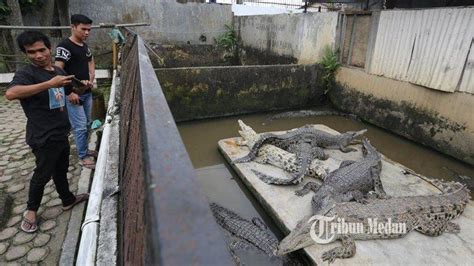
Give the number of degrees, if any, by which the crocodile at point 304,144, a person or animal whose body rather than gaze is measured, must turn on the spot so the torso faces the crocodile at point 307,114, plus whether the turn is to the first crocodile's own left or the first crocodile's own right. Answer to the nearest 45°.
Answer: approximately 90° to the first crocodile's own left

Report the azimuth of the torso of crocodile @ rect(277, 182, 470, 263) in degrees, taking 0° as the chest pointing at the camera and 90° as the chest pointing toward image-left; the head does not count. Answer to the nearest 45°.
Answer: approximately 45°

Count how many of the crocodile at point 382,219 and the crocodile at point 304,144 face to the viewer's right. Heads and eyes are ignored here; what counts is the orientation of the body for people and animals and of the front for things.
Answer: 1

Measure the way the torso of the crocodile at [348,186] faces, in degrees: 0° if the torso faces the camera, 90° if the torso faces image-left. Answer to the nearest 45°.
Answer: approximately 225°

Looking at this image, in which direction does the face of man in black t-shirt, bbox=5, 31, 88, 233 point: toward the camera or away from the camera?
toward the camera

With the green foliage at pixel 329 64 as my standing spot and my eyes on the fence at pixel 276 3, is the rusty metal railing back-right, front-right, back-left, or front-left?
back-left

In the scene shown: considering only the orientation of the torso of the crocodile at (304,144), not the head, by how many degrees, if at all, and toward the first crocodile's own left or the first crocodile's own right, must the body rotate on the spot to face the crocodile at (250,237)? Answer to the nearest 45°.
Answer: approximately 90° to the first crocodile's own right

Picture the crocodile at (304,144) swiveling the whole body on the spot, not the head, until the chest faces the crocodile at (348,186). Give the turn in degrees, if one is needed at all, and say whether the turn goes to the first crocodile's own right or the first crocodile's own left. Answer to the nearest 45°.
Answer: approximately 45° to the first crocodile's own right

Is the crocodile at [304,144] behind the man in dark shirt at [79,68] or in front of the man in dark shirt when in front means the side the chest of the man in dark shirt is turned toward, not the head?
in front

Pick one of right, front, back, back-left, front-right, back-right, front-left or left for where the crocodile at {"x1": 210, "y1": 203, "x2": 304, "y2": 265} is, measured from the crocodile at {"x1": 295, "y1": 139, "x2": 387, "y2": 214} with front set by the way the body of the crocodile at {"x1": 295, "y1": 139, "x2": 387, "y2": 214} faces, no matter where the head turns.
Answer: back

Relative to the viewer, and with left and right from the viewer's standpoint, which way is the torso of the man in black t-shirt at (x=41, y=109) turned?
facing the viewer and to the right of the viewer
